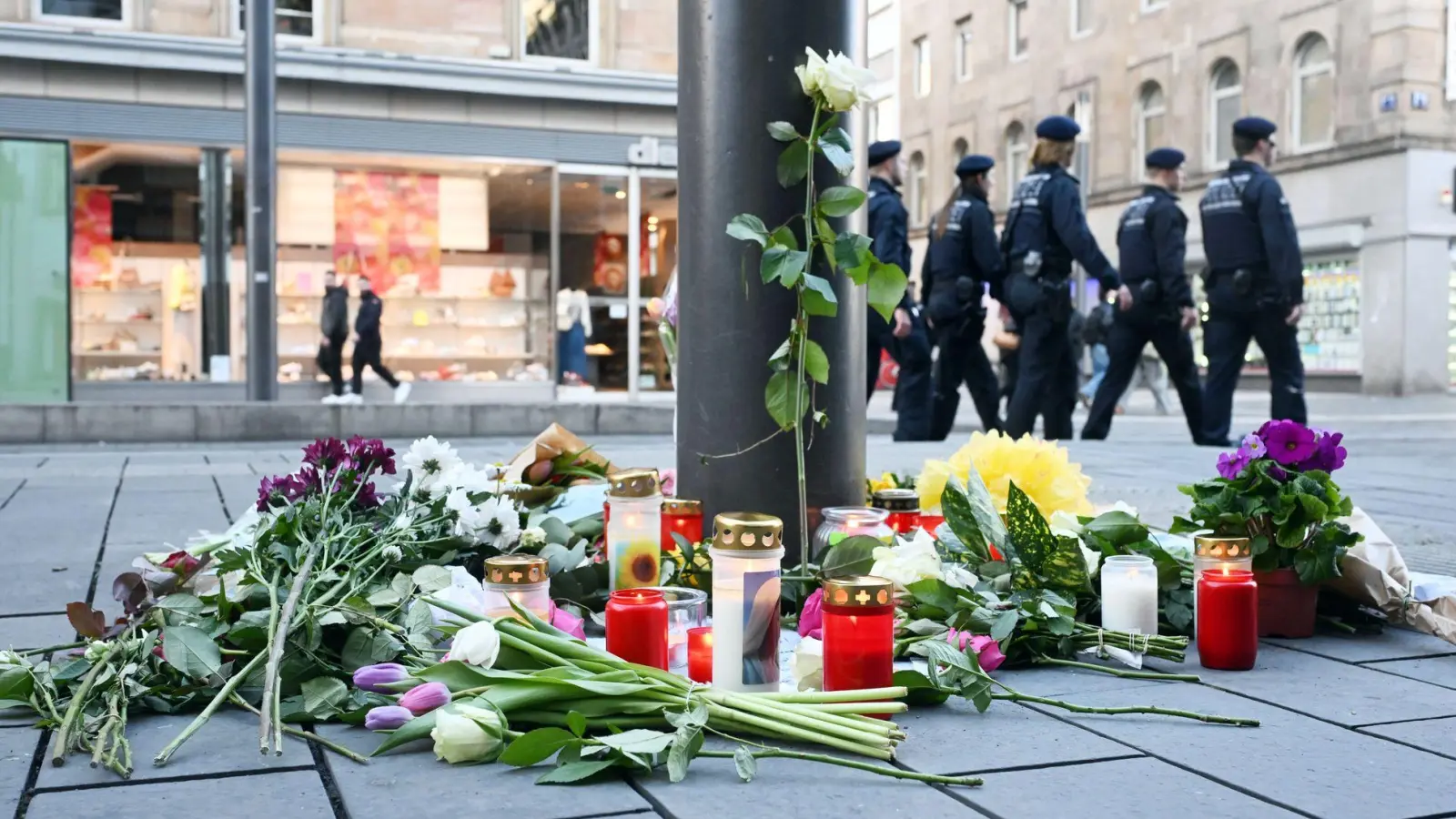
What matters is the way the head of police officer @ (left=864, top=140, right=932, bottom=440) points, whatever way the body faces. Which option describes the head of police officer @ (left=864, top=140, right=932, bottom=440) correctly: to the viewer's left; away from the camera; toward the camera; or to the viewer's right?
to the viewer's right

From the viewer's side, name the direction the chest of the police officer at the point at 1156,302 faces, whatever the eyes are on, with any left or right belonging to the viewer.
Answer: facing away from the viewer and to the right of the viewer

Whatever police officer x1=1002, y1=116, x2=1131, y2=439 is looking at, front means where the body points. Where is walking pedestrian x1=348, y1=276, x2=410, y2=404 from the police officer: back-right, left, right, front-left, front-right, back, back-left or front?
left

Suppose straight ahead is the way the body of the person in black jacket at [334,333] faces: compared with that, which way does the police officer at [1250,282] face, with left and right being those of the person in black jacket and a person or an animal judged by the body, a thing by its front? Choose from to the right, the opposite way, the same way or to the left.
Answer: the opposite way

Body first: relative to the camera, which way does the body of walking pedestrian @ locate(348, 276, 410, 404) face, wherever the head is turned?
to the viewer's left

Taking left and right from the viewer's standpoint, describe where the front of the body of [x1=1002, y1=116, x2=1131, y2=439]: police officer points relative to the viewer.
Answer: facing away from the viewer and to the right of the viewer

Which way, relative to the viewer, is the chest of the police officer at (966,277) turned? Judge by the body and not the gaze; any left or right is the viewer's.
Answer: facing away from the viewer and to the right of the viewer
